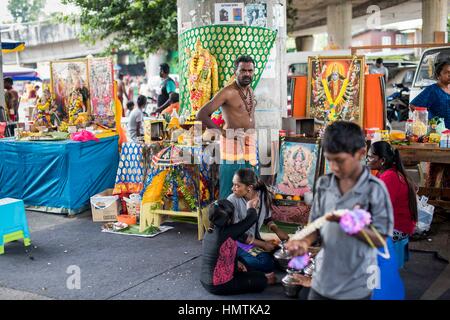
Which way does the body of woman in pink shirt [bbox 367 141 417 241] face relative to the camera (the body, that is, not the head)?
to the viewer's left

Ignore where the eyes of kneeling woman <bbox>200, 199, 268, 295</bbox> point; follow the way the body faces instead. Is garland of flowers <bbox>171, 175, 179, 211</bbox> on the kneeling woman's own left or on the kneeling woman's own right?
on the kneeling woman's own left

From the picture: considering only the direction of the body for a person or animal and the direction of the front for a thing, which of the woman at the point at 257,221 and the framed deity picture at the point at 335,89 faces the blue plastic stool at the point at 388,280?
the framed deity picture

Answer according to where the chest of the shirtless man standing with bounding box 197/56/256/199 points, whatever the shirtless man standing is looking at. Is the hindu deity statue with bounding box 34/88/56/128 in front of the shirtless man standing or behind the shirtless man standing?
behind

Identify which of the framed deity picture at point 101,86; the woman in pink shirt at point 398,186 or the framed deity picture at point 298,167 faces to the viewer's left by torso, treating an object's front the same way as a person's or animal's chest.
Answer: the woman in pink shirt

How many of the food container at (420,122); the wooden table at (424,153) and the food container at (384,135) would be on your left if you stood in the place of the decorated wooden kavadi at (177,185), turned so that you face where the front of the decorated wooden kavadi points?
3

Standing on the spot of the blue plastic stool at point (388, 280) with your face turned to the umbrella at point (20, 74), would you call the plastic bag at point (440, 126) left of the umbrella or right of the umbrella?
right

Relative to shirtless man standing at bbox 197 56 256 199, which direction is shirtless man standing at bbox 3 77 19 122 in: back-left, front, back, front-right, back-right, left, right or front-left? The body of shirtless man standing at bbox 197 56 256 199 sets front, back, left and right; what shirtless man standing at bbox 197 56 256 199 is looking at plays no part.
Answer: back

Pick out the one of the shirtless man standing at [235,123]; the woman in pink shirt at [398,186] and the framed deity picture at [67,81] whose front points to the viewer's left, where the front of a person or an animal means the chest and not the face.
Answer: the woman in pink shirt

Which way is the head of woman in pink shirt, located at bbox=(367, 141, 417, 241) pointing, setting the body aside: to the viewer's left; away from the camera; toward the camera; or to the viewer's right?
to the viewer's left
